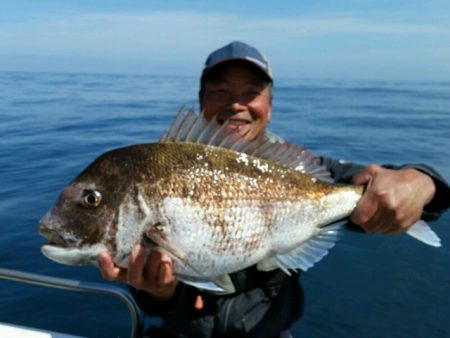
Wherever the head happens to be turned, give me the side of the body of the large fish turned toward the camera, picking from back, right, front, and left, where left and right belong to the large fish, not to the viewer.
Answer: left

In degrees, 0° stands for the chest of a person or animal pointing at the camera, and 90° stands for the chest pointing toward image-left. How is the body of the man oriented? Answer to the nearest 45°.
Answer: approximately 0°
